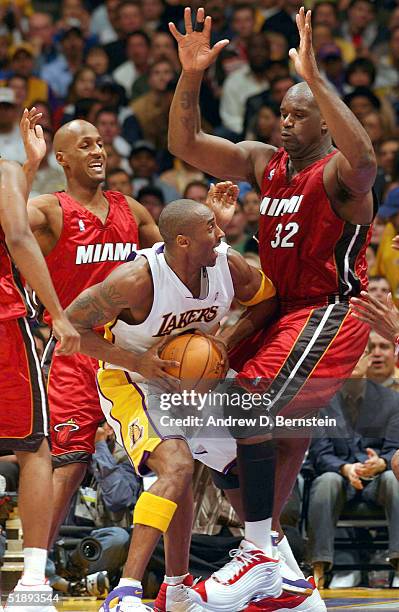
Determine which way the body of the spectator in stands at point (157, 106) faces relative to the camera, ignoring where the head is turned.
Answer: toward the camera

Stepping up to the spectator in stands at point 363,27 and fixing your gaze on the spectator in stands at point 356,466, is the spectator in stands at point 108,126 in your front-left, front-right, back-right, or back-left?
front-right

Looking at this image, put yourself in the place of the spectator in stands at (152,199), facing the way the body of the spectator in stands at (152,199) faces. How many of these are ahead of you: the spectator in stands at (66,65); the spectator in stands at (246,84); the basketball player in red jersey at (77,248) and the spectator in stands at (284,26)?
1

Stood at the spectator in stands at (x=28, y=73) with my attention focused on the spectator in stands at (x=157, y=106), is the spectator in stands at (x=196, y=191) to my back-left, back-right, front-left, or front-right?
front-right

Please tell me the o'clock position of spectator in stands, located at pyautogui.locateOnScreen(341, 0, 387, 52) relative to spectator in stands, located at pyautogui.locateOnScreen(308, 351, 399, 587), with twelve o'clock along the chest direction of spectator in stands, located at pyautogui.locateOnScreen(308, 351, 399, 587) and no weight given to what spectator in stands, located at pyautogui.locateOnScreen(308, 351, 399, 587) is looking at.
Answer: spectator in stands, located at pyautogui.locateOnScreen(341, 0, 387, 52) is roughly at 6 o'clock from spectator in stands, located at pyautogui.locateOnScreen(308, 351, 399, 587).

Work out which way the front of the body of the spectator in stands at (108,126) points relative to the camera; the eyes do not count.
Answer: toward the camera

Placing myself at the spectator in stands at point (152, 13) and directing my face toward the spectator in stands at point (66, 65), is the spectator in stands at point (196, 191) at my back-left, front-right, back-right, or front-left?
front-left

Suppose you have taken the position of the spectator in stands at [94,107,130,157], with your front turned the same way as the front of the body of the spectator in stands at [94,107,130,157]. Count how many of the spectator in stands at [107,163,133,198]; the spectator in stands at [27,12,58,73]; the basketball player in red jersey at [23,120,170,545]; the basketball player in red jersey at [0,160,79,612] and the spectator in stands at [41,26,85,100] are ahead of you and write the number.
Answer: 3

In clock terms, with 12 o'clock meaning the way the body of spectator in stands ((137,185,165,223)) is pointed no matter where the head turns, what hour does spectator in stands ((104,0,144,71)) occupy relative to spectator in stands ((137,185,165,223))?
spectator in stands ((104,0,144,71)) is roughly at 6 o'clock from spectator in stands ((137,185,165,223)).

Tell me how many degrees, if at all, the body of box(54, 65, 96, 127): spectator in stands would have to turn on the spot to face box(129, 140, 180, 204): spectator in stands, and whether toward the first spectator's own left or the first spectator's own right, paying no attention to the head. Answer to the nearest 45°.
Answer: approximately 45° to the first spectator's own left

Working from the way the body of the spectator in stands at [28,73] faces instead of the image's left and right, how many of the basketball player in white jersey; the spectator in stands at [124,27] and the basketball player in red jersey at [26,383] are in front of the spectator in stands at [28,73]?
2

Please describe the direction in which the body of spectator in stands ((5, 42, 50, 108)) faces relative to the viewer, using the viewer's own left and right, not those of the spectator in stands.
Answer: facing the viewer

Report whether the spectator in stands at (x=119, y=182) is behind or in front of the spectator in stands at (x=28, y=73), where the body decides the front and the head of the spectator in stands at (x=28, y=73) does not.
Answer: in front

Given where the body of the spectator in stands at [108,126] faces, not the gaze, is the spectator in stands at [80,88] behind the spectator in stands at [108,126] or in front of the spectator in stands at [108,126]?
behind
